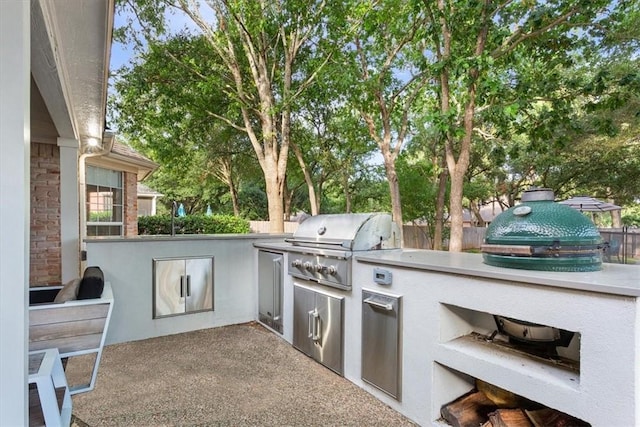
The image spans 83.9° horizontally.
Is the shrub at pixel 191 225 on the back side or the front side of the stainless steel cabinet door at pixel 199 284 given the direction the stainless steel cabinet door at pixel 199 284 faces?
on the back side

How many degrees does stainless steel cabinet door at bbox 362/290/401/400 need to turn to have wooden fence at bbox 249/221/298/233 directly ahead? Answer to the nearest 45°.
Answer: approximately 90° to its right

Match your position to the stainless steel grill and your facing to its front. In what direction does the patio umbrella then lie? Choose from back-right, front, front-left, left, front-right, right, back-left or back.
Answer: back

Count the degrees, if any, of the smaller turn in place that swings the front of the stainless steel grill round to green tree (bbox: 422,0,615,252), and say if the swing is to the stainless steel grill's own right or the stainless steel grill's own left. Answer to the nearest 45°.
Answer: approximately 180°

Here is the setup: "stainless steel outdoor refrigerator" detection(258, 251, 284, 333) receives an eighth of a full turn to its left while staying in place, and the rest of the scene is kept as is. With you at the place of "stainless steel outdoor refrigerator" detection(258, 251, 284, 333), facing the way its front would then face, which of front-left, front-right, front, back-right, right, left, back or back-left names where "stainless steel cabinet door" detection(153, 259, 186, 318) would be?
right

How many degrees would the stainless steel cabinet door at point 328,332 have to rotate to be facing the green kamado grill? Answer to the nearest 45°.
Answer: approximately 90° to its left

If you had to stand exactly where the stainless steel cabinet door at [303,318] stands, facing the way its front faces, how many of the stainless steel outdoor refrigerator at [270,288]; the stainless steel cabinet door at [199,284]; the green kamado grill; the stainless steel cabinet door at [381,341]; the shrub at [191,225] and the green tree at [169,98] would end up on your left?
2

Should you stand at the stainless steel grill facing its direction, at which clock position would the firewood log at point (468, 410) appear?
The firewood log is roughly at 9 o'clock from the stainless steel grill.

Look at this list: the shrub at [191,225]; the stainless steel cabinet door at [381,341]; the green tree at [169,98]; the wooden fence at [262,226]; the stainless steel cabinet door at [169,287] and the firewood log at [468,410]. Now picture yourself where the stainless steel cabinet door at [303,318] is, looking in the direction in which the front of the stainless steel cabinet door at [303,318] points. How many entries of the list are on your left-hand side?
2

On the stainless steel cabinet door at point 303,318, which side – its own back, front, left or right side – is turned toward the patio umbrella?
back

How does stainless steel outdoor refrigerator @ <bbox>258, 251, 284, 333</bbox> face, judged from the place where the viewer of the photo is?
facing the viewer and to the left of the viewer

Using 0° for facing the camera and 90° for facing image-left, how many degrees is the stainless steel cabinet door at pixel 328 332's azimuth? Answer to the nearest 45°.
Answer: approximately 45°
